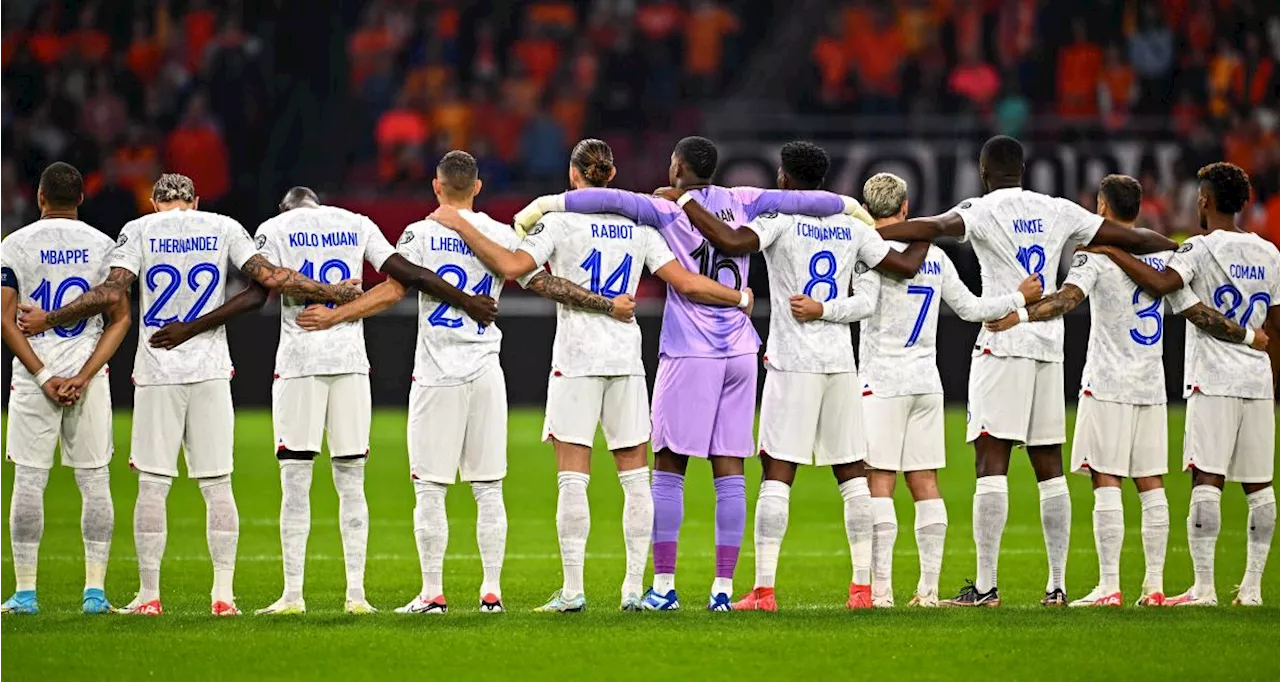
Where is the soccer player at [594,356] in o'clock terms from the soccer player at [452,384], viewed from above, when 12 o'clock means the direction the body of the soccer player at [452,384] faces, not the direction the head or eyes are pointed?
the soccer player at [594,356] is roughly at 3 o'clock from the soccer player at [452,384].

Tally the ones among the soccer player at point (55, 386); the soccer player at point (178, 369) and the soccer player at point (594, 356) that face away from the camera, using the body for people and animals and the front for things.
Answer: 3

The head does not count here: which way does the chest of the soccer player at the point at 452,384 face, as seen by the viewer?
away from the camera

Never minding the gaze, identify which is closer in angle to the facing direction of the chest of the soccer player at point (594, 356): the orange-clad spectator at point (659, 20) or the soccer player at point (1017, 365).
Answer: the orange-clad spectator

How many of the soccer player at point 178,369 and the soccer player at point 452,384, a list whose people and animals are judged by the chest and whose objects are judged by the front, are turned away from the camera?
2

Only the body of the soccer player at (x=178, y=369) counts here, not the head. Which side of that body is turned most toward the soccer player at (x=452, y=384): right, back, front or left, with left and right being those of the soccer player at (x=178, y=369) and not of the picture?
right

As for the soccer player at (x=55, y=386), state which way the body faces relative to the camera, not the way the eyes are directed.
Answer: away from the camera

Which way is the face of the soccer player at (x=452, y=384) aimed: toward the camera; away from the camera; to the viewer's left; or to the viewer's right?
away from the camera

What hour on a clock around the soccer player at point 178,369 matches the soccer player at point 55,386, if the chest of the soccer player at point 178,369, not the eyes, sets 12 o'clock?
the soccer player at point 55,386 is roughly at 10 o'clock from the soccer player at point 178,369.

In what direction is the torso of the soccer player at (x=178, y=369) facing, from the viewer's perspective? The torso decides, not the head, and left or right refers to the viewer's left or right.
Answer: facing away from the viewer

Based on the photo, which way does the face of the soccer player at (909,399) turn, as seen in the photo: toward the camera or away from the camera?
away from the camera

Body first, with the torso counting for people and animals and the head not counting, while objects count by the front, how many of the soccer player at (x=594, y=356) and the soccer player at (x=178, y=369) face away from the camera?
2

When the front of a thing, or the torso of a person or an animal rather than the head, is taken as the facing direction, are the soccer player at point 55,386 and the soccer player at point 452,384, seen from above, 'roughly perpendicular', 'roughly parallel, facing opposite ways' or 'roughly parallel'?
roughly parallel

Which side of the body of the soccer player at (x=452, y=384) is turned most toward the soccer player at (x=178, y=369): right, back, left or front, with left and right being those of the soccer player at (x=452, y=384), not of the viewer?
left

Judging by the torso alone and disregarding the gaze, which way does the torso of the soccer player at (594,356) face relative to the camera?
away from the camera
